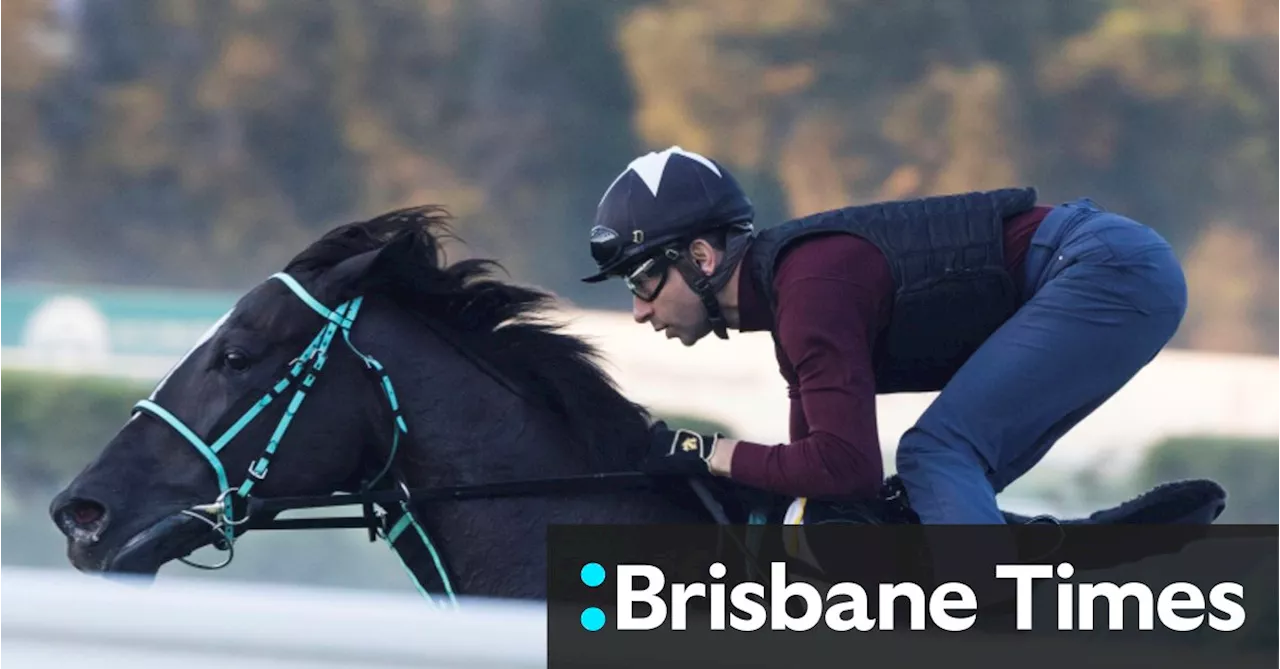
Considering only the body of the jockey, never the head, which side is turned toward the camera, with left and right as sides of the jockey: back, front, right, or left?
left

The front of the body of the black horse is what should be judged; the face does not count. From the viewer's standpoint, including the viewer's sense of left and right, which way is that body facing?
facing to the left of the viewer

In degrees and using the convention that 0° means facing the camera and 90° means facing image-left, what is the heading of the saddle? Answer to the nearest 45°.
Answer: approximately 90°
